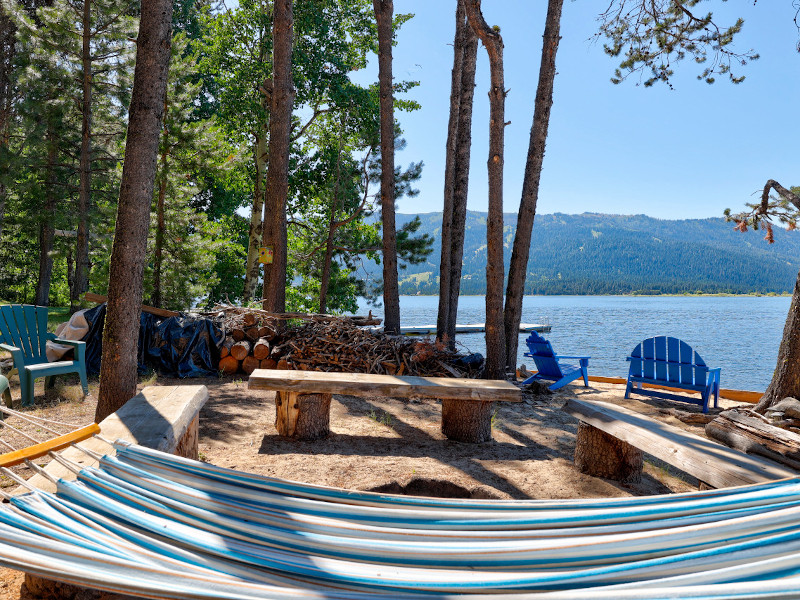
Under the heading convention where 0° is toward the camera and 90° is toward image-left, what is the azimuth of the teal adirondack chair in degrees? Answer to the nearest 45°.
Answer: approximately 315°

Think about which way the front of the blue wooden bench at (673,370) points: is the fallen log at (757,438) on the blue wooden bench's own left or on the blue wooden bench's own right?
on the blue wooden bench's own right

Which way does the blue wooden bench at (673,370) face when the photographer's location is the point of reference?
facing away from the viewer and to the right of the viewer

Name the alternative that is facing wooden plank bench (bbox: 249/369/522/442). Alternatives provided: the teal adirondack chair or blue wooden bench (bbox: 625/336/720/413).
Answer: the teal adirondack chair
